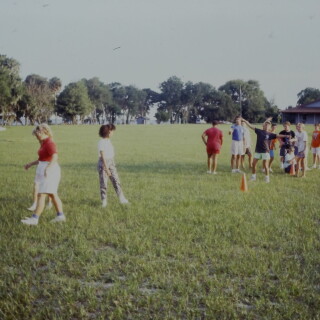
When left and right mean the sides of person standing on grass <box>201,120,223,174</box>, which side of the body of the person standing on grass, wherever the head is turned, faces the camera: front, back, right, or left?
back

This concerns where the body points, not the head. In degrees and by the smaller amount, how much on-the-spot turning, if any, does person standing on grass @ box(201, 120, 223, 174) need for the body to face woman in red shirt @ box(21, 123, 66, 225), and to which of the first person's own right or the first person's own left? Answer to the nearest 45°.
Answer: approximately 180°

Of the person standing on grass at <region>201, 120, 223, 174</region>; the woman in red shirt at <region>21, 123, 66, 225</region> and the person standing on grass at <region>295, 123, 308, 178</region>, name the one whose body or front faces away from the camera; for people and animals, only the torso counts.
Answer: the person standing on grass at <region>201, 120, 223, 174</region>

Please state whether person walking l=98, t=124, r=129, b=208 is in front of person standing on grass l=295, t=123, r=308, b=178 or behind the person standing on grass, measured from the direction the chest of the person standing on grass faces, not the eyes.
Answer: in front

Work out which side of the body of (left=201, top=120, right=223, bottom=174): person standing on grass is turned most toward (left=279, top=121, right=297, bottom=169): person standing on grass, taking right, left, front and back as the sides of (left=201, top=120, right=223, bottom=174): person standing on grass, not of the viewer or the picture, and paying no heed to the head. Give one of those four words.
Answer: right

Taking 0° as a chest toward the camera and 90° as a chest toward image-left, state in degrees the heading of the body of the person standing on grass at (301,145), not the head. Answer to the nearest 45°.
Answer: approximately 45°

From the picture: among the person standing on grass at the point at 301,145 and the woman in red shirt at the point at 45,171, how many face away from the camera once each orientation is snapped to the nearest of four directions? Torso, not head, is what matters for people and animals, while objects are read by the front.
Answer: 0
